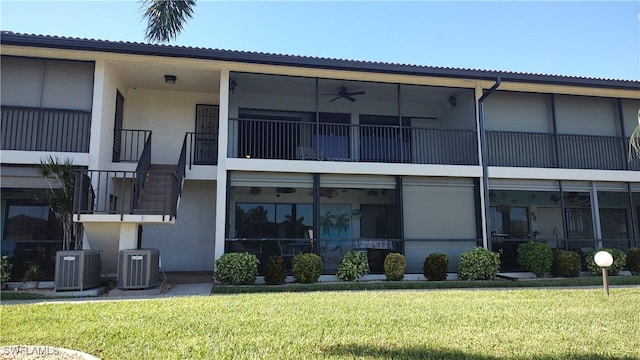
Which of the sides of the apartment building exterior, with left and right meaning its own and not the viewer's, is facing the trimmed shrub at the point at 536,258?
left

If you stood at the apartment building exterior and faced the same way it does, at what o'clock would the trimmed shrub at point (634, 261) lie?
The trimmed shrub is roughly at 9 o'clock from the apartment building exterior.

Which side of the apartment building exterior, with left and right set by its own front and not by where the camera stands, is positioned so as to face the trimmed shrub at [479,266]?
left

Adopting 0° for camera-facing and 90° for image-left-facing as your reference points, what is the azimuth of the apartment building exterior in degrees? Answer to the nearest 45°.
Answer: approximately 0°

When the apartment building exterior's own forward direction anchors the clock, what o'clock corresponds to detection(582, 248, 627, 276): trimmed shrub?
The trimmed shrub is roughly at 9 o'clock from the apartment building exterior.

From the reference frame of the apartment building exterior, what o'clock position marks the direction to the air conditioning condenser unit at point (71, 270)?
The air conditioning condenser unit is roughly at 2 o'clock from the apartment building exterior.

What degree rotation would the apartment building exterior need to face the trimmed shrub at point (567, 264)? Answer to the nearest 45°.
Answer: approximately 90° to its left
